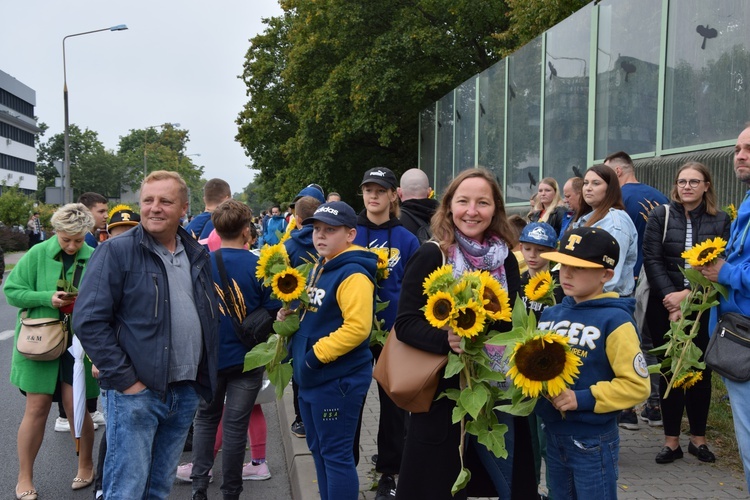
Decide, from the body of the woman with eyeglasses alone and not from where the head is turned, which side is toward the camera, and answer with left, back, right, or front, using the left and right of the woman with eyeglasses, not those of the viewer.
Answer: front

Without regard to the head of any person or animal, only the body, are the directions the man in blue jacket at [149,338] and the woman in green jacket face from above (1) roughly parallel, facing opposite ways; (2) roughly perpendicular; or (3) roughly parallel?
roughly parallel

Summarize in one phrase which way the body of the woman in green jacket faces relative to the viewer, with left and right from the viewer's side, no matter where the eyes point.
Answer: facing the viewer and to the right of the viewer

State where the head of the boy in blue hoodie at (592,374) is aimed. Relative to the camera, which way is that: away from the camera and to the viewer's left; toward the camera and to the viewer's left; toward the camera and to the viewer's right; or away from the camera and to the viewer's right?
toward the camera and to the viewer's left

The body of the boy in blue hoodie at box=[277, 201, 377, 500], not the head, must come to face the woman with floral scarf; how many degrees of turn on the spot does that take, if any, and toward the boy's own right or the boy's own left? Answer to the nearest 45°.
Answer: approximately 90° to the boy's own left

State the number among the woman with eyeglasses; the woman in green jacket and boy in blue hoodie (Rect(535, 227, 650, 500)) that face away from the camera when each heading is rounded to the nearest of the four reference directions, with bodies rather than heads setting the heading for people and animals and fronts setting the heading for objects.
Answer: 0

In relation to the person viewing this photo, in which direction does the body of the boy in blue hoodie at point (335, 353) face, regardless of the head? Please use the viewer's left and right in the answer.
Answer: facing the viewer and to the left of the viewer

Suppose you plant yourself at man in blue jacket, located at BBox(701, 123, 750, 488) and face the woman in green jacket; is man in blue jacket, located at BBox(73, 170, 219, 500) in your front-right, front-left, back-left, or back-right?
front-left

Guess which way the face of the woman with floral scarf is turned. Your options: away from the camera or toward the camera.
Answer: toward the camera

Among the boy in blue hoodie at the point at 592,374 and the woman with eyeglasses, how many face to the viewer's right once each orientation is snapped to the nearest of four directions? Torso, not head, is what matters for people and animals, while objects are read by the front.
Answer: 0

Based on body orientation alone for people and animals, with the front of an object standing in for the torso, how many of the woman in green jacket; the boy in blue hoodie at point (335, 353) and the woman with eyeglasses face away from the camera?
0

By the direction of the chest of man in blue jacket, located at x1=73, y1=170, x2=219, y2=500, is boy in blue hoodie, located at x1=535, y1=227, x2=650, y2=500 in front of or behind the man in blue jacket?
in front

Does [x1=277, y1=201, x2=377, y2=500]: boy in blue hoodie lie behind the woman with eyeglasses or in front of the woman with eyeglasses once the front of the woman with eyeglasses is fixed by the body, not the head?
in front

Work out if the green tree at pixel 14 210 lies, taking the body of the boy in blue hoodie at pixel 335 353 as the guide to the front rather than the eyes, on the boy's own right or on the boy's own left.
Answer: on the boy's own right

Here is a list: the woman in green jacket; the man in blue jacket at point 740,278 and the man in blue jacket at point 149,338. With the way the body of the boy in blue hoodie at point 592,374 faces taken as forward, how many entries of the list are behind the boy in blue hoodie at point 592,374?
1
